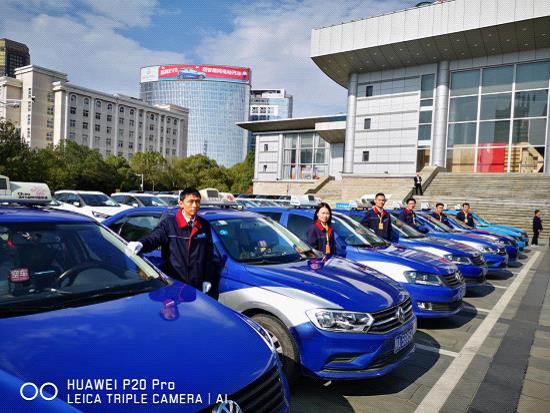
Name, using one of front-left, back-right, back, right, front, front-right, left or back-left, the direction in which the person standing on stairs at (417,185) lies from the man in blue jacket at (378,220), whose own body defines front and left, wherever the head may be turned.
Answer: back

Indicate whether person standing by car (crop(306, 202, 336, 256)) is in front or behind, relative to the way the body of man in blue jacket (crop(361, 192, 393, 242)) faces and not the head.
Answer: in front

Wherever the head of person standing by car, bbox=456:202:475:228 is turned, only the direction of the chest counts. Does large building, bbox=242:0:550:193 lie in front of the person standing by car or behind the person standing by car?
behind

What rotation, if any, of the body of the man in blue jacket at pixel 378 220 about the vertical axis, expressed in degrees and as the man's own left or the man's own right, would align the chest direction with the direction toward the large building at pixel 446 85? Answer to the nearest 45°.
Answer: approximately 180°

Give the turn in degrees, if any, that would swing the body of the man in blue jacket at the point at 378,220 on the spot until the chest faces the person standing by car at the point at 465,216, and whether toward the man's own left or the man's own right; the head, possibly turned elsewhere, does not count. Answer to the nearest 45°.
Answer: approximately 180°

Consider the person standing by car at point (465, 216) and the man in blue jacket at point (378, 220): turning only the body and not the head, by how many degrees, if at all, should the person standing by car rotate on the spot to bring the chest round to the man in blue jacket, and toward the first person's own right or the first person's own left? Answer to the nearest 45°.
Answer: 0° — they already face them

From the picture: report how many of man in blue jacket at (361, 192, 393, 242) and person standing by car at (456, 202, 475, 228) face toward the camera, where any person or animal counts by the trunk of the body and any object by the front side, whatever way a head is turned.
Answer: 2

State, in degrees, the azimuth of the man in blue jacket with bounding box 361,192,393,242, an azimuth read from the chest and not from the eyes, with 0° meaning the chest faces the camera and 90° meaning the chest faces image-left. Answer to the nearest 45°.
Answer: approximately 0°

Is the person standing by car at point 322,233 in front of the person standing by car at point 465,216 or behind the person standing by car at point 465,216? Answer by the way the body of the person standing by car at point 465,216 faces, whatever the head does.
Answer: in front

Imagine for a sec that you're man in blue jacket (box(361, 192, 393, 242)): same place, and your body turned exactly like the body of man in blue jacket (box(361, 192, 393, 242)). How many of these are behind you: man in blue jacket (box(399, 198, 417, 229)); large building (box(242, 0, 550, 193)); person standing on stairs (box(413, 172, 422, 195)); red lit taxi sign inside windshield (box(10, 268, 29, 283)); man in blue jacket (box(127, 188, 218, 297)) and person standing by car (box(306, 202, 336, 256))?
3

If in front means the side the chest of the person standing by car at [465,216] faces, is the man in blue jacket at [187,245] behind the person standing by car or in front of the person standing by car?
in front
